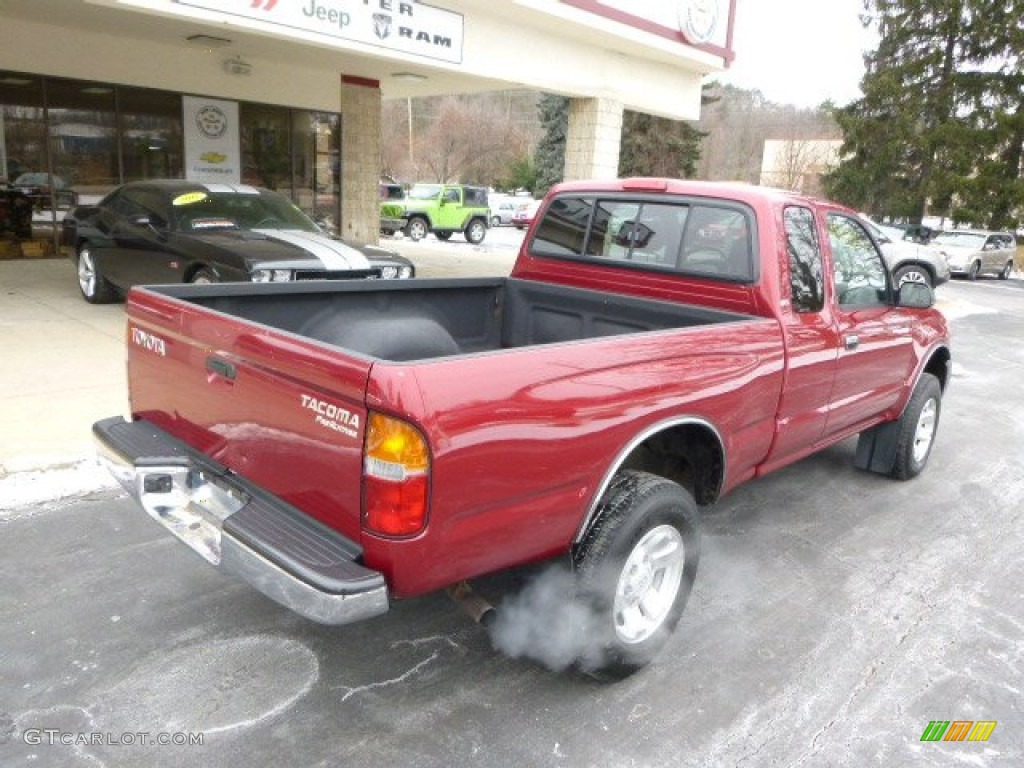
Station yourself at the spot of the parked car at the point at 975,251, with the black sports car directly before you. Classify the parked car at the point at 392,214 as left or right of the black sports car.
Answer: right

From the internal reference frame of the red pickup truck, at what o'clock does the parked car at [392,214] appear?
The parked car is roughly at 10 o'clock from the red pickup truck.

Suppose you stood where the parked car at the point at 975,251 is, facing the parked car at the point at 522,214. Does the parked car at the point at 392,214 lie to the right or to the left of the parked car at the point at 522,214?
left

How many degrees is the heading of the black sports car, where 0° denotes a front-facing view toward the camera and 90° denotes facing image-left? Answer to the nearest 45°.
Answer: approximately 315°

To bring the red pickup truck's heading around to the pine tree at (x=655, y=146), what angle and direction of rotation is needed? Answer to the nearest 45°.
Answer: approximately 45° to its left

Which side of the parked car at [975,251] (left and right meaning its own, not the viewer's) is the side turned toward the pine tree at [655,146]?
right
